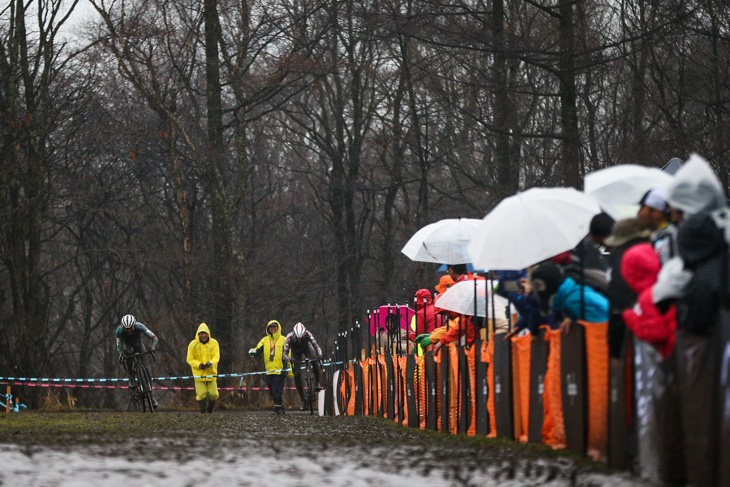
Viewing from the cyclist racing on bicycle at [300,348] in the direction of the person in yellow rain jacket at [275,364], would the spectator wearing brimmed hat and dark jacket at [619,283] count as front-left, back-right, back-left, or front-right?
back-left

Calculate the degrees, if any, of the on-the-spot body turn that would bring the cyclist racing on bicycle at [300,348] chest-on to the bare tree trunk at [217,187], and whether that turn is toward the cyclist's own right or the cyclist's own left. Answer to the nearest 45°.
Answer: approximately 180°

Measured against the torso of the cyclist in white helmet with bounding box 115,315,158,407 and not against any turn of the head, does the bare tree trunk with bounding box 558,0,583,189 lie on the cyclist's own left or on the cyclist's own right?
on the cyclist's own left

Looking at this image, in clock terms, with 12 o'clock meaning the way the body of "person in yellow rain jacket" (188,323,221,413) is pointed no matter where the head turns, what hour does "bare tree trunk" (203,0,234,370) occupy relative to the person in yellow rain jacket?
The bare tree trunk is roughly at 6 o'clock from the person in yellow rain jacket.

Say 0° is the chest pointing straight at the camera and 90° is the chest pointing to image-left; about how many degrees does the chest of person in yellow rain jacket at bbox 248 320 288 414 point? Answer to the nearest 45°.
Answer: approximately 0°

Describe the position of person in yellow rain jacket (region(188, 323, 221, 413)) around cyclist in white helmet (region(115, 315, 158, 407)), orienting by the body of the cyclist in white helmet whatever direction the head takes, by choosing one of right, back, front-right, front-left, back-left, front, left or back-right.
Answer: back-left

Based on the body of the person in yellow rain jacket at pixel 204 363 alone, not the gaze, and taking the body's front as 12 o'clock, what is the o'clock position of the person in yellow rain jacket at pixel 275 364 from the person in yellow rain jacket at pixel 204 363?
the person in yellow rain jacket at pixel 275 364 is roughly at 9 o'clock from the person in yellow rain jacket at pixel 204 363.

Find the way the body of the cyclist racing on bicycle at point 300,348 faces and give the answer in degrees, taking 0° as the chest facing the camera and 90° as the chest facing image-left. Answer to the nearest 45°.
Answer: approximately 0°

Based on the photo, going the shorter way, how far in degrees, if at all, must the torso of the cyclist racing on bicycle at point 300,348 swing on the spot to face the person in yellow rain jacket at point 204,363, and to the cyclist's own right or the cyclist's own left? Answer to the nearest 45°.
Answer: approximately 135° to the cyclist's own right

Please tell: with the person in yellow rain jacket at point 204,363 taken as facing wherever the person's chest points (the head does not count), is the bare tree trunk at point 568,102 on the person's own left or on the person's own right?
on the person's own left
